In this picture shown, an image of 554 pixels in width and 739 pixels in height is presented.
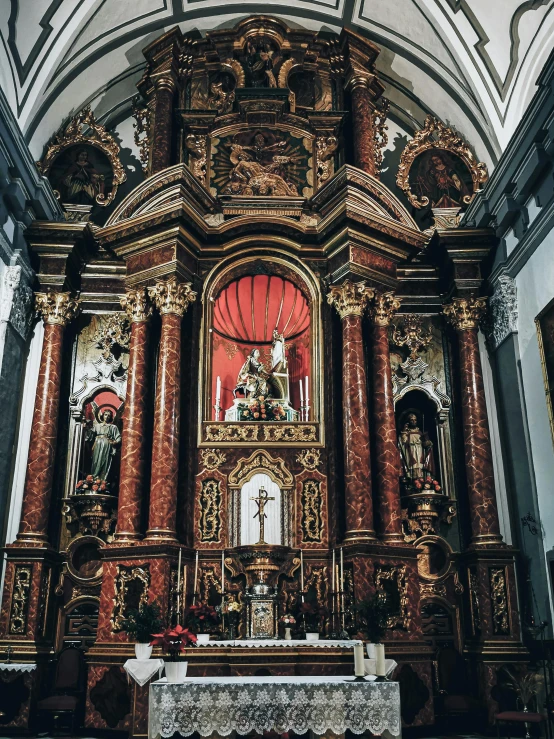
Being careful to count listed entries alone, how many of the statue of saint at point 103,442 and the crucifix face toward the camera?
2

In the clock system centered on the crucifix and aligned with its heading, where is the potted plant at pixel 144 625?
The potted plant is roughly at 1 o'clock from the crucifix.

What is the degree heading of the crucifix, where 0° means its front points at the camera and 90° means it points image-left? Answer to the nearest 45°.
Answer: approximately 0°

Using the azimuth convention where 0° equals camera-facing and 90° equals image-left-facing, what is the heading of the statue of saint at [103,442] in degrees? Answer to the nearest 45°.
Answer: approximately 0°

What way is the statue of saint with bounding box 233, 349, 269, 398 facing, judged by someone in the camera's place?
facing the viewer and to the right of the viewer

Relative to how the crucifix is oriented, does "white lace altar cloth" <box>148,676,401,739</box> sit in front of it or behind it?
in front
